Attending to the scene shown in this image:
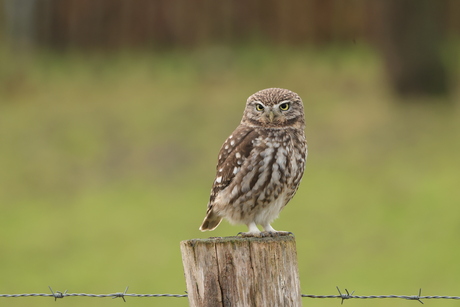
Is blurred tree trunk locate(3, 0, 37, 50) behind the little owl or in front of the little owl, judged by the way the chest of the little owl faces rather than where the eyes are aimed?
behind

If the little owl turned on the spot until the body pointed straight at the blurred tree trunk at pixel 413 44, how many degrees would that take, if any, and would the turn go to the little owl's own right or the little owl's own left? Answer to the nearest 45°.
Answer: approximately 135° to the little owl's own left

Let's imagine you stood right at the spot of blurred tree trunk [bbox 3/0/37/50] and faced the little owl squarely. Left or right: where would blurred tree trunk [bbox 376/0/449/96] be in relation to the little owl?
left

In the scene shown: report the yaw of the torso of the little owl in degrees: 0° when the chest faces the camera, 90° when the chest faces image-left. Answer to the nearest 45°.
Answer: approximately 315°
